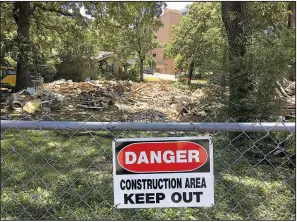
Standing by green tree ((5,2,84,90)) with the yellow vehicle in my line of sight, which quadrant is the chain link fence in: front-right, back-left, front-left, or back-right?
back-left

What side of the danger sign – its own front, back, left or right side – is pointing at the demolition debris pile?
back

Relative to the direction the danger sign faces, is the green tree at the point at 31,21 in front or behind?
behind

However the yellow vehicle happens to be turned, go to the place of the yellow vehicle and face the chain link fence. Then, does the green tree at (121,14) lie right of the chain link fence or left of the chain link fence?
left

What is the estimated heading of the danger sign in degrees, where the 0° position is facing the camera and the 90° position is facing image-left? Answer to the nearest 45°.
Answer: approximately 0°

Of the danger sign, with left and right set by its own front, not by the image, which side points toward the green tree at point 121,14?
back

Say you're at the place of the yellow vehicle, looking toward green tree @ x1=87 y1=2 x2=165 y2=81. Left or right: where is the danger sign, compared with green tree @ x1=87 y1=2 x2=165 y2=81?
right

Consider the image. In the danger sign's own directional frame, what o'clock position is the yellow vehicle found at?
The yellow vehicle is roughly at 5 o'clock from the danger sign.

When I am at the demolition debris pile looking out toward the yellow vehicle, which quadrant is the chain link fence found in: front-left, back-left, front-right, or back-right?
back-left
